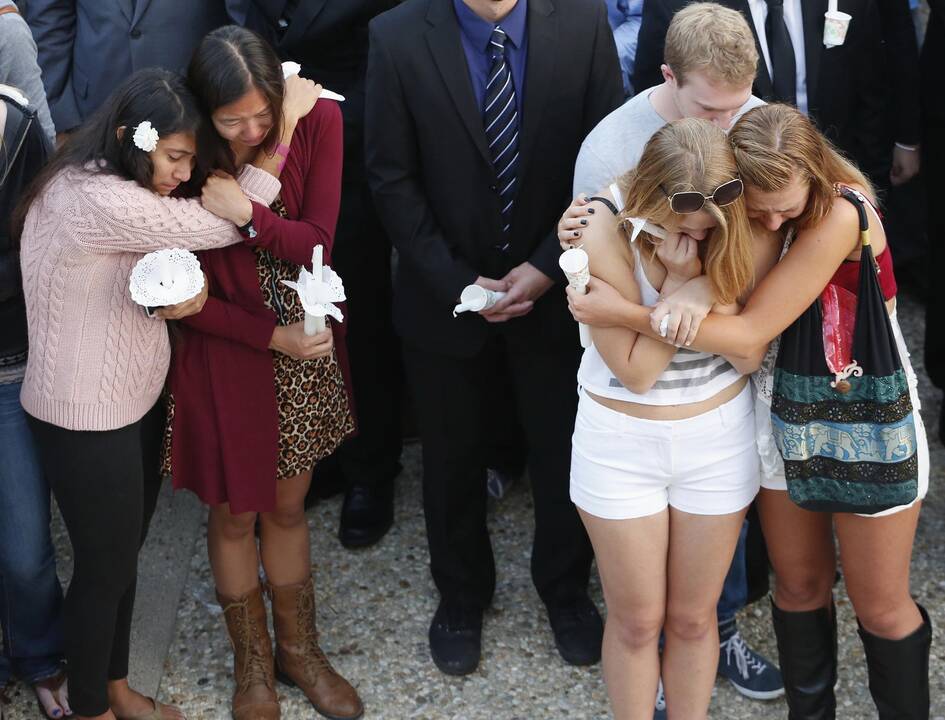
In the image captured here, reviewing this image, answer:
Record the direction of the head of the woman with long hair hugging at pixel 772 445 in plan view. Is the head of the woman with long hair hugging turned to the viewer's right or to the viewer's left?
to the viewer's left

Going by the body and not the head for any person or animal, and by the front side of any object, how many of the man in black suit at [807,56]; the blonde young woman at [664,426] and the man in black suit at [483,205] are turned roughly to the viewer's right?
0

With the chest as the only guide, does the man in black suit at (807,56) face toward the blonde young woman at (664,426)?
yes

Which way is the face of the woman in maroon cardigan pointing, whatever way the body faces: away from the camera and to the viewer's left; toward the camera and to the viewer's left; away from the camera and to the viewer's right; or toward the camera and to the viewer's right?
toward the camera and to the viewer's left

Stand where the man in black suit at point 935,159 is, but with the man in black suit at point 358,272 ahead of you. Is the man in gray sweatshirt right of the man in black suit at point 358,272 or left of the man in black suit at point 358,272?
left

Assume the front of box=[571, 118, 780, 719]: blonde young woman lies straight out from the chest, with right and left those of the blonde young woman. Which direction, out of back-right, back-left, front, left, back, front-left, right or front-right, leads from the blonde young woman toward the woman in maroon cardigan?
right

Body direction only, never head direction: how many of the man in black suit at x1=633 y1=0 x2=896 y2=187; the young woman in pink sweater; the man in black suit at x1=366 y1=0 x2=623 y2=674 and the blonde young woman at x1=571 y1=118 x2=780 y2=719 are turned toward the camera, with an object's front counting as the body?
3

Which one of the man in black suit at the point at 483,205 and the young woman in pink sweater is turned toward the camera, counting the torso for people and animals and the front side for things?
the man in black suit

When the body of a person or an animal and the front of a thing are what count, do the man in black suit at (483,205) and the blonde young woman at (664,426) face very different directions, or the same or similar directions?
same or similar directions

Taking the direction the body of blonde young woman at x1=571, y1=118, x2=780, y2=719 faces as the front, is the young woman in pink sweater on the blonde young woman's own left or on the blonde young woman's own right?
on the blonde young woman's own right

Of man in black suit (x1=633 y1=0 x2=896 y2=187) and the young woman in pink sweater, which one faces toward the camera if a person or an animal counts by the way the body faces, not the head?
the man in black suit

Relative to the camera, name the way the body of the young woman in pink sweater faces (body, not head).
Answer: to the viewer's right

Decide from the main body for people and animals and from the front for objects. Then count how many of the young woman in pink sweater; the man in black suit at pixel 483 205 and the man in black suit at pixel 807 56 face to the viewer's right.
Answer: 1

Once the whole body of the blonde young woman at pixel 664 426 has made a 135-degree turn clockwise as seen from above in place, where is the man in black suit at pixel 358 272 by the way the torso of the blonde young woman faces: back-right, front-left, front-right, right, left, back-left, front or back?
front

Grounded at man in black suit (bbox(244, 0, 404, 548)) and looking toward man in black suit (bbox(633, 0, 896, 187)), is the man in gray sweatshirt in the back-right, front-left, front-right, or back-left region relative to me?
front-right

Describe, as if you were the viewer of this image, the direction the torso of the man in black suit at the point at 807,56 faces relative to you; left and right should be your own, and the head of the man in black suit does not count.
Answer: facing the viewer

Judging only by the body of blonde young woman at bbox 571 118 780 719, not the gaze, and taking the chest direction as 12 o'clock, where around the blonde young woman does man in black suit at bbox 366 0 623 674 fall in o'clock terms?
The man in black suit is roughly at 5 o'clock from the blonde young woman.

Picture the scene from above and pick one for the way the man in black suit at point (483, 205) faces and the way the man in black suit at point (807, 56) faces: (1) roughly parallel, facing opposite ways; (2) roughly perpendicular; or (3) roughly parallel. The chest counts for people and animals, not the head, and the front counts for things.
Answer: roughly parallel
